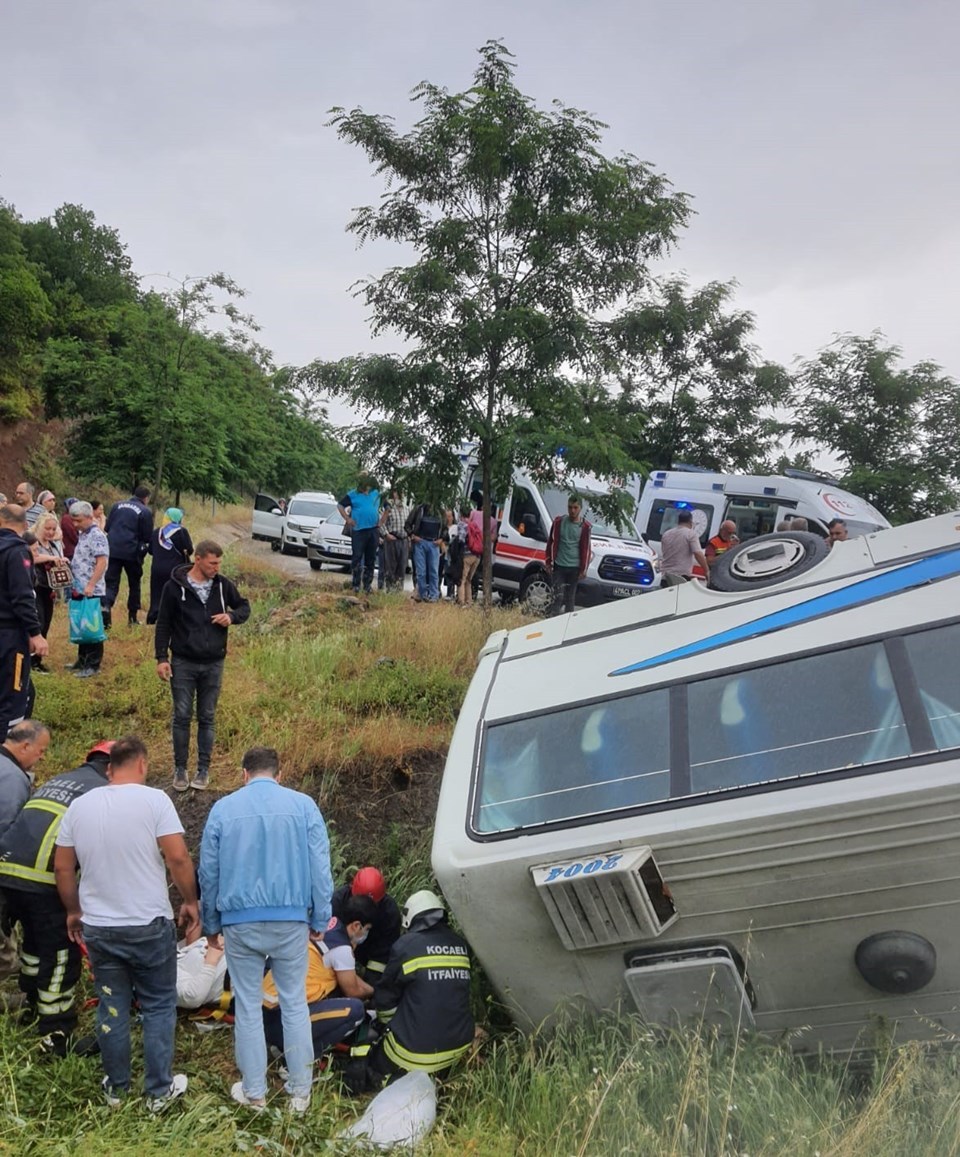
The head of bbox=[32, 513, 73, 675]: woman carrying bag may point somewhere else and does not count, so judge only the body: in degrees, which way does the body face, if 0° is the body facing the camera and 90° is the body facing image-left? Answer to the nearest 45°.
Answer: approximately 315°

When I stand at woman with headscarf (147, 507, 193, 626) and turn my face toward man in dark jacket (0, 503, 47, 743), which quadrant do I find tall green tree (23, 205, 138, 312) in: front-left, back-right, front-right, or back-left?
back-right

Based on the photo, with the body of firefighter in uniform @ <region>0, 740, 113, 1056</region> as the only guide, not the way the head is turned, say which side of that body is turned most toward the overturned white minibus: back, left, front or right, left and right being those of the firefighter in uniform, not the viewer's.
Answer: right

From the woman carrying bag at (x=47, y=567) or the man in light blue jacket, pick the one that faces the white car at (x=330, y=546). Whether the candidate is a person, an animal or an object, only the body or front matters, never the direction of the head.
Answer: the man in light blue jacket

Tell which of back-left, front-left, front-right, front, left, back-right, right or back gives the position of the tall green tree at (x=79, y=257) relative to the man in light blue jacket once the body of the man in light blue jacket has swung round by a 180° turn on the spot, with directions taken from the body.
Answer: back

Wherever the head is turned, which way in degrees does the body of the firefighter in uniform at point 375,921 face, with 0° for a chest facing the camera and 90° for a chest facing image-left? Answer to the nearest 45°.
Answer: approximately 45°

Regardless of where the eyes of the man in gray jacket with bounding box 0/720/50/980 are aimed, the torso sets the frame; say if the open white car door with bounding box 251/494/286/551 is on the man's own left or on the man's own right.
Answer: on the man's own left

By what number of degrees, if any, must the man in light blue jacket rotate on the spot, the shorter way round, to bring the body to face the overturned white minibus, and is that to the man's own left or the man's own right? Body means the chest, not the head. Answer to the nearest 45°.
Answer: approximately 135° to the man's own right

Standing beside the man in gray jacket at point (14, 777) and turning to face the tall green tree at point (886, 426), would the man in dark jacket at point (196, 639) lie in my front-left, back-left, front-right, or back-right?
front-left

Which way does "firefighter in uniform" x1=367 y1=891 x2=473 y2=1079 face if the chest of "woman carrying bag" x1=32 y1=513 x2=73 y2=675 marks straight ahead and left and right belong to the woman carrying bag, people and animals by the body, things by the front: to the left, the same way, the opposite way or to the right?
the opposite way

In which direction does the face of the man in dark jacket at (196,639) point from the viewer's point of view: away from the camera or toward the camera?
toward the camera

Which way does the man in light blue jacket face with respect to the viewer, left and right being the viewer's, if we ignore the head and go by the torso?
facing away from the viewer

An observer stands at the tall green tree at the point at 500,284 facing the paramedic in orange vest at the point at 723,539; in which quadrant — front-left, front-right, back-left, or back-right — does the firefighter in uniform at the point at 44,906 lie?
back-right

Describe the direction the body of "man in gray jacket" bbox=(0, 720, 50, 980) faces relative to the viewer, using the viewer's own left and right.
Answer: facing to the right of the viewer

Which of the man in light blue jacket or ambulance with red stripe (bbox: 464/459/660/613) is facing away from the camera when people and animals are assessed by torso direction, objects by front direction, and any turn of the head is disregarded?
the man in light blue jacket

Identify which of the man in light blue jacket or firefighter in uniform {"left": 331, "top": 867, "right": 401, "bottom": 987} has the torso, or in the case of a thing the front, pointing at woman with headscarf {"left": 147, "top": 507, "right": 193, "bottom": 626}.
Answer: the man in light blue jacket

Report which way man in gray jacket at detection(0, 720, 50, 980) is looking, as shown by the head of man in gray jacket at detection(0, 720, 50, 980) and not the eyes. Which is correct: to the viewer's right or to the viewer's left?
to the viewer's right
